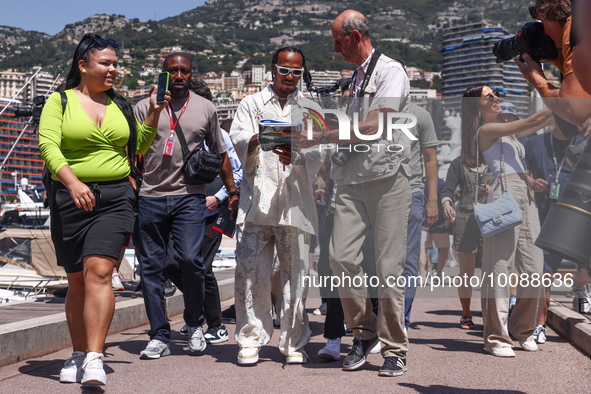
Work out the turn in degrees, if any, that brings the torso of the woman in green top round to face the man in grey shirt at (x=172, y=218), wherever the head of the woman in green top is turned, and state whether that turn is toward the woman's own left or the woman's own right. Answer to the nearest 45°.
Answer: approximately 135° to the woman's own left

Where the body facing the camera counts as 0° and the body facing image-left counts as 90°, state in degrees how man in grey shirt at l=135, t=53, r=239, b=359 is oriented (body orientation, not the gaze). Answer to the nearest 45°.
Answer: approximately 0°

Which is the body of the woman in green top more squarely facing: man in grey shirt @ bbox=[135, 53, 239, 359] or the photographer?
the photographer

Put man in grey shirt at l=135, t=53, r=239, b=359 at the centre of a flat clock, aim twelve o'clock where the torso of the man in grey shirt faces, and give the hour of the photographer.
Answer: The photographer is roughly at 11 o'clock from the man in grey shirt.

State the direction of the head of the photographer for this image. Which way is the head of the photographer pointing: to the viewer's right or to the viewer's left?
to the viewer's left

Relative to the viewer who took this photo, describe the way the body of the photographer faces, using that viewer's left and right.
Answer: facing to the left of the viewer
